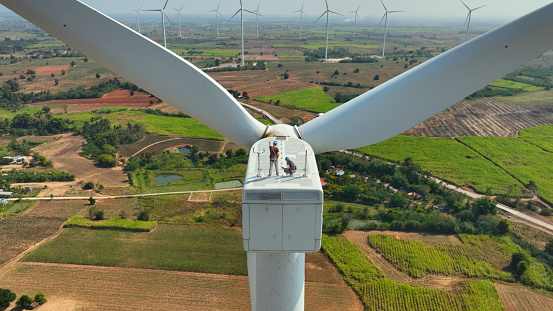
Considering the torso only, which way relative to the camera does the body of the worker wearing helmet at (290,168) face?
to the viewer's left

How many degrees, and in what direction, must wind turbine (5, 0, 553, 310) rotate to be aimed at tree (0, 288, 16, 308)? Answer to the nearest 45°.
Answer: approximately 45° to its left

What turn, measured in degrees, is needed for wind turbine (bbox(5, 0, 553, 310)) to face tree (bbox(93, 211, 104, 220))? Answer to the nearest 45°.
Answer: approximately 45° to its left

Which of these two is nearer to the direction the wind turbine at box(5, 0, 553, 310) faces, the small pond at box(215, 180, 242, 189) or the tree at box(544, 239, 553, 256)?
the small pond

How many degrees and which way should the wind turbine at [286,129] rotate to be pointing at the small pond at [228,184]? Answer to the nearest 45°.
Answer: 0° — it already faces it

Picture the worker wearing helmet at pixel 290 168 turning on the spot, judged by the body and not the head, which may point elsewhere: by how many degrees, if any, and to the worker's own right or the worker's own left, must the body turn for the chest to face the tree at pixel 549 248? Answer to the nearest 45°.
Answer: approximately 135° to the worker's own right

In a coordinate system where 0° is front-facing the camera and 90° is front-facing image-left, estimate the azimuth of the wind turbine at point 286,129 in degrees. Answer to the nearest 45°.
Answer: approximately 180°
